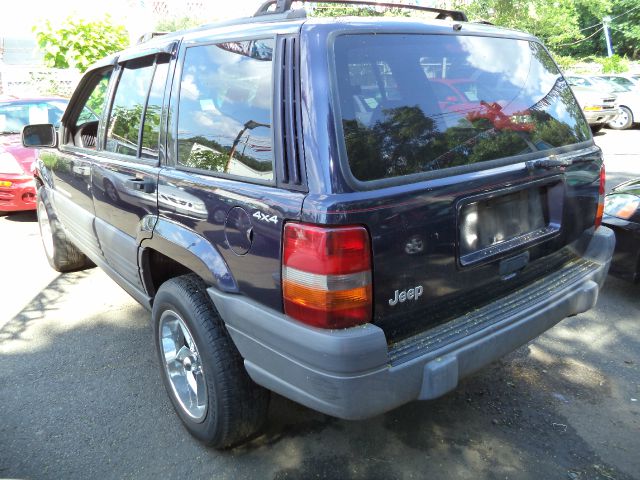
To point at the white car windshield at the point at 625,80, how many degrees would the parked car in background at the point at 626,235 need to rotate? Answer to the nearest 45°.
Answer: approximately 135° to its right

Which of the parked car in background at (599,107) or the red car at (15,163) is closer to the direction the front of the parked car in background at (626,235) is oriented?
the red car

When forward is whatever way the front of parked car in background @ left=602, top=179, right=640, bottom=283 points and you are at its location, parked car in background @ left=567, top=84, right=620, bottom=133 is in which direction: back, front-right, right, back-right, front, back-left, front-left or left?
back-right

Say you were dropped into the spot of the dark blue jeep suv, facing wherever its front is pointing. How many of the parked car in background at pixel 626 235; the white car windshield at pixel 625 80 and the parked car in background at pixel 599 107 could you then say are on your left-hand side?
0

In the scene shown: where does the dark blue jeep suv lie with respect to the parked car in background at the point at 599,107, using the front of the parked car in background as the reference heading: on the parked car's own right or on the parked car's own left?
on the parked car's own right

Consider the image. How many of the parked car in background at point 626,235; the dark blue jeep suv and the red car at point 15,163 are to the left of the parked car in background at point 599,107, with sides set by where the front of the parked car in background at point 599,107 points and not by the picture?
0

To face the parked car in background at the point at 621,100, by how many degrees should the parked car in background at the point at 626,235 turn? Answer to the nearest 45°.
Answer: approximately 135° to its right

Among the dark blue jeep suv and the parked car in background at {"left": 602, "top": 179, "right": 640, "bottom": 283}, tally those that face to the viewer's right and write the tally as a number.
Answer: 0

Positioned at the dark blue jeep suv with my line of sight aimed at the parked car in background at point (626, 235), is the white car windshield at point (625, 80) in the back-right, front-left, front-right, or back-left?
front-left

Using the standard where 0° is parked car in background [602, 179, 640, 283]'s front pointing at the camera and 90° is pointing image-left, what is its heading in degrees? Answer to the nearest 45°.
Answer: approximately 45°

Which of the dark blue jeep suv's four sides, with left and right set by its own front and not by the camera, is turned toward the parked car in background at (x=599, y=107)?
right

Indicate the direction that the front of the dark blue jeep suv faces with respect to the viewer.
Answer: facing away from the viewer and to the left of the viewer

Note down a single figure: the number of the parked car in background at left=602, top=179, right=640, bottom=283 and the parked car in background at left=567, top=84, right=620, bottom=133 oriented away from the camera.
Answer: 0

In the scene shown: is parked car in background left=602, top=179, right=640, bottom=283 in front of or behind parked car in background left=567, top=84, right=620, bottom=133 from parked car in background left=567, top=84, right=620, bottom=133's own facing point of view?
in front

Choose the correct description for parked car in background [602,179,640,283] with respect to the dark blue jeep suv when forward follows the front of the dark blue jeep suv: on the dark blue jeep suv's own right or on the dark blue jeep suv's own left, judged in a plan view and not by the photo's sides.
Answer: on the dark blue jeep suv's own right

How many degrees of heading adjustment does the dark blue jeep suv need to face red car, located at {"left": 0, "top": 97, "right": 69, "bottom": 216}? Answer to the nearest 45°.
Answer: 0° — it already faces it

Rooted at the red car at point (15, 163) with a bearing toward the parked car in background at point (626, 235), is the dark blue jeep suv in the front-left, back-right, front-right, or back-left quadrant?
front-right
